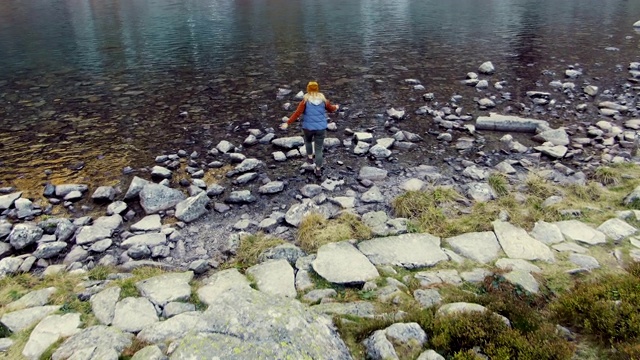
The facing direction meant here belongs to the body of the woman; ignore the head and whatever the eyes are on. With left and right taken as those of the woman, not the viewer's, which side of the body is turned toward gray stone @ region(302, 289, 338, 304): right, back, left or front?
back

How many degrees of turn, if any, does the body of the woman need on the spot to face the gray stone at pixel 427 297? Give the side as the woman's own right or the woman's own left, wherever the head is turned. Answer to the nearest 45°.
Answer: approximately 180°

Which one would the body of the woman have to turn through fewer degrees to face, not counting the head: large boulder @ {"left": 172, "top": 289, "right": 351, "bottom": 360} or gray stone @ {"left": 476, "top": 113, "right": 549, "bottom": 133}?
the gray stone

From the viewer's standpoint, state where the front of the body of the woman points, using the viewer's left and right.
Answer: facing away from the viewer

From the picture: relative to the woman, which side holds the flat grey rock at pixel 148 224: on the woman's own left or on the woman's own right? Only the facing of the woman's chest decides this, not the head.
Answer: on the woman's own left

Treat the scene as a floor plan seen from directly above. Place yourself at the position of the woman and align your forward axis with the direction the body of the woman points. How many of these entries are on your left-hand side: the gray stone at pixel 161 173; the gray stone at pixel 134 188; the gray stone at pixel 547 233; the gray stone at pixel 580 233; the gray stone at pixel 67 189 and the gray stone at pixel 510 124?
3
